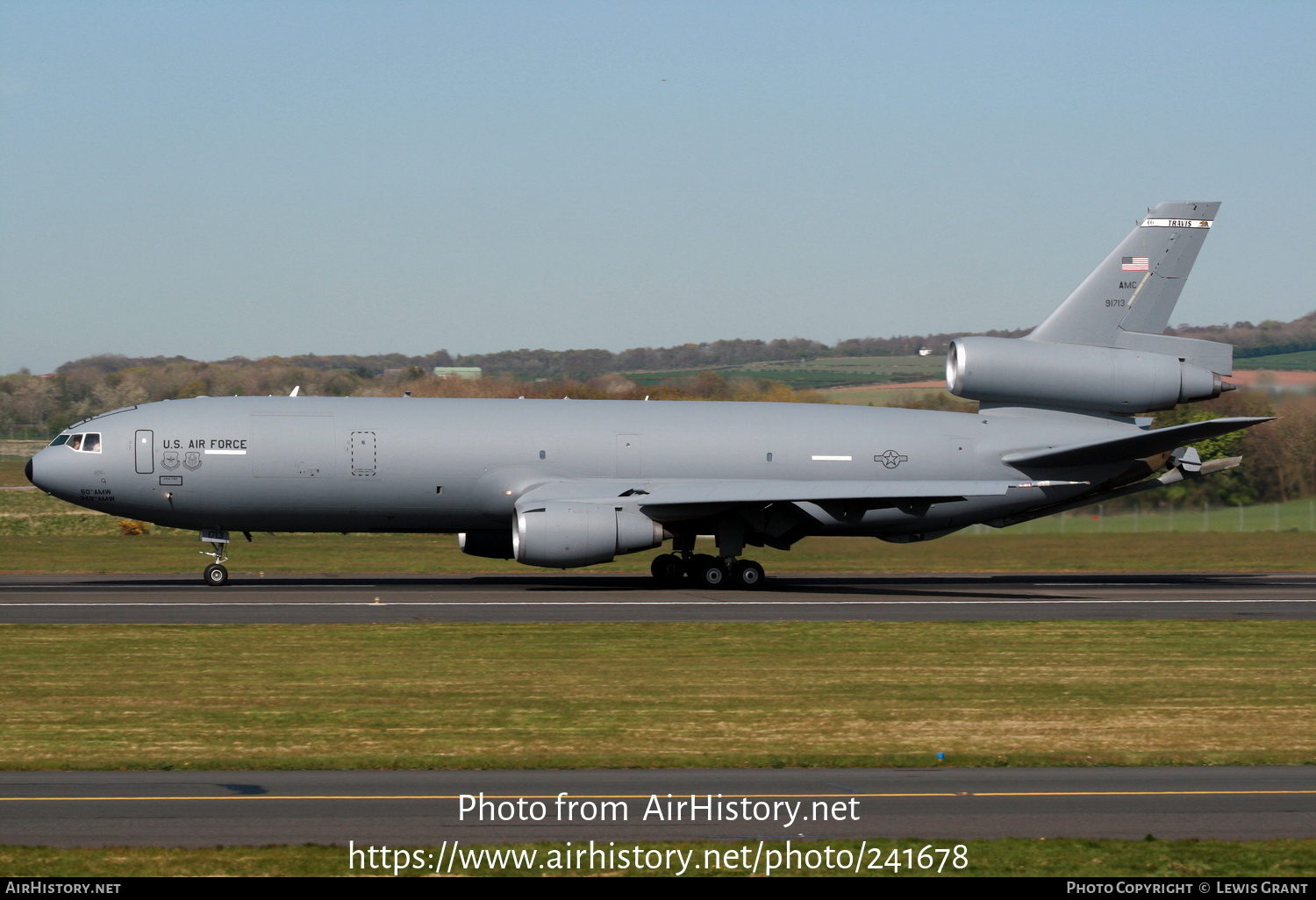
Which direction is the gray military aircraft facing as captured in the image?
to the viewer's left

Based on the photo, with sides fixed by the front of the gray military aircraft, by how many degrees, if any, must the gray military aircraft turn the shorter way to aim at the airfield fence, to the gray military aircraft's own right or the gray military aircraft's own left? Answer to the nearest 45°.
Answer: approximately 135° to the gray military aircraft's own right
